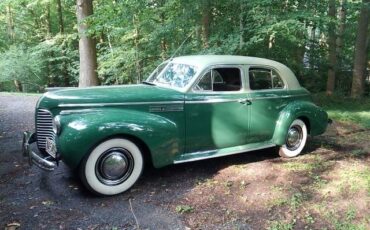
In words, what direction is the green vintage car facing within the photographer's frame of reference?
facing the viewer and to the left of the viewer

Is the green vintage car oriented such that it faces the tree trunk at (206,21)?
no

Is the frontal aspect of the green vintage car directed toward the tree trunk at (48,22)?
no

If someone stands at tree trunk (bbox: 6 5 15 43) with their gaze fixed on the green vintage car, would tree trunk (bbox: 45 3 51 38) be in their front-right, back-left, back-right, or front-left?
front-left

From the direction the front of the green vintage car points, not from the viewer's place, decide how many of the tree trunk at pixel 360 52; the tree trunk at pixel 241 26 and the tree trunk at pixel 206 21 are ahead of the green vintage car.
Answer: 0

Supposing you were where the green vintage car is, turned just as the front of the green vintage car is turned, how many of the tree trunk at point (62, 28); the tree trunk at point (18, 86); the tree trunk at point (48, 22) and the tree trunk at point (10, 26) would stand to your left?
0

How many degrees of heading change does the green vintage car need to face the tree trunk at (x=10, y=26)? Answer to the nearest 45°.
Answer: approximately 90° to its right

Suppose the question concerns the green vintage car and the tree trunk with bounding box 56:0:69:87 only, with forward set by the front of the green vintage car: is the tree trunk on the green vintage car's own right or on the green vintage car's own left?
on the green vintage car's own right

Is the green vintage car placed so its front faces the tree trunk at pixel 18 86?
no

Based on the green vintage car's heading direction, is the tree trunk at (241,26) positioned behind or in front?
behind

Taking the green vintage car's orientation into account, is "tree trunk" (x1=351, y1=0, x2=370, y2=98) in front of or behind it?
behind
